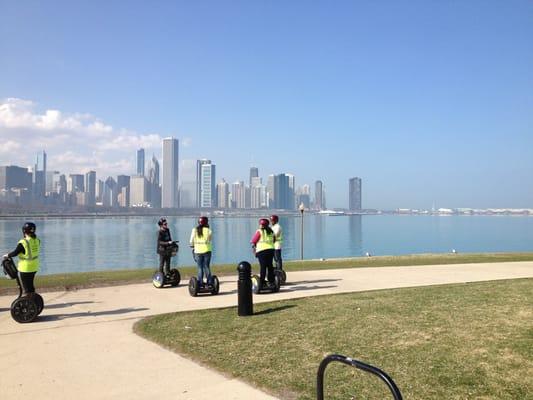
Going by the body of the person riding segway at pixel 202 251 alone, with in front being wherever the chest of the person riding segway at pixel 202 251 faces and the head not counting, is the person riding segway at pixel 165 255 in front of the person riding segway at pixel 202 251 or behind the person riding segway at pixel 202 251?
in front

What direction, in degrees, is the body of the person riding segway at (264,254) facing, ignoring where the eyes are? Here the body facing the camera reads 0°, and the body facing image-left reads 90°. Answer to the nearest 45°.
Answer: approximately 135°

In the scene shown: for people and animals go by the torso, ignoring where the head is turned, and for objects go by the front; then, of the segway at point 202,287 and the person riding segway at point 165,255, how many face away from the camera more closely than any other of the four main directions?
1

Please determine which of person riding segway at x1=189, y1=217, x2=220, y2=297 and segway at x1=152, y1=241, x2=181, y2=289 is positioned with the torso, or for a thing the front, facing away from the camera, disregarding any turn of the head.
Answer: the person riding segway

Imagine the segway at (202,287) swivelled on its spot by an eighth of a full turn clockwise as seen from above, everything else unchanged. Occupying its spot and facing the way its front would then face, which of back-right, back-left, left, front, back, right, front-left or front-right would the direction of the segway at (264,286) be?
front-right

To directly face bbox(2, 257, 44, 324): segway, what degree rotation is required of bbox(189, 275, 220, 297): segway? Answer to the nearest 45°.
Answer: approximately 135° to its left

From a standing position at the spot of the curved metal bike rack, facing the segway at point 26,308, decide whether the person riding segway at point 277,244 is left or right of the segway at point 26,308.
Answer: right

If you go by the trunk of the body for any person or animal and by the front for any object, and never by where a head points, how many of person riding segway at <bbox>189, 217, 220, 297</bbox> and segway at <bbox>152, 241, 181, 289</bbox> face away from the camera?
1

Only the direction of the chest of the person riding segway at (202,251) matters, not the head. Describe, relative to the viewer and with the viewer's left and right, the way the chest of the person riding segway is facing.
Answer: facing away from the viewer

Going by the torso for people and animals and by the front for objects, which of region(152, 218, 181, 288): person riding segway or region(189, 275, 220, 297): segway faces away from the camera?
the segway

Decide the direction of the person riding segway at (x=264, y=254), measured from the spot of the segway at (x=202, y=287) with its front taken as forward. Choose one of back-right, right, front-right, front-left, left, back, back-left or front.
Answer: right

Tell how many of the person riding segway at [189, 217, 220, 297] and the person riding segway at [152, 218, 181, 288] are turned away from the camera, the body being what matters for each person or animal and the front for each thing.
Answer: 1

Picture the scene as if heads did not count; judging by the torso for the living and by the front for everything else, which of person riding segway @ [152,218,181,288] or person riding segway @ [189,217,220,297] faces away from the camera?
person riding segway @ [189,217,220,297]

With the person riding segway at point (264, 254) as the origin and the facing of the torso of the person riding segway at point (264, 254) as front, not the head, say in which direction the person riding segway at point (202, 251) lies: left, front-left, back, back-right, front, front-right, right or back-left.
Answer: front-left

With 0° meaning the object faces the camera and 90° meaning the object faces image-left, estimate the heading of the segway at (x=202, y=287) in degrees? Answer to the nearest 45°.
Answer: approximately 180°

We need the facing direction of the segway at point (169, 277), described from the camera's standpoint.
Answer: facing the viewer and to the right of the viewer
